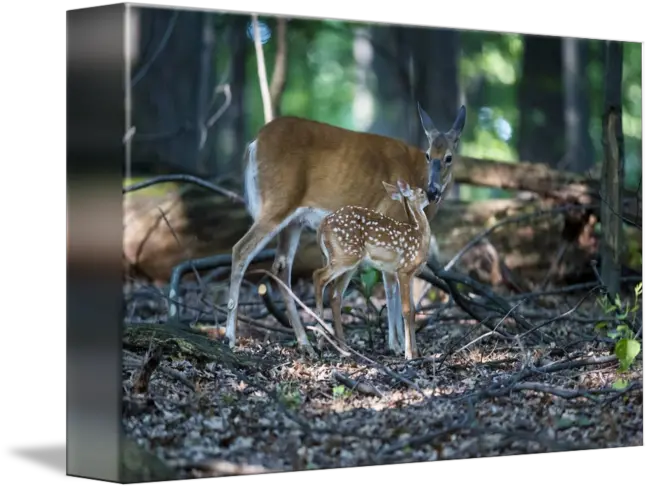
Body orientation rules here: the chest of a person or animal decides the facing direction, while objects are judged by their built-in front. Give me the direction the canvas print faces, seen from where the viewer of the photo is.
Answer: facing the viewer and to the right of the viewer
